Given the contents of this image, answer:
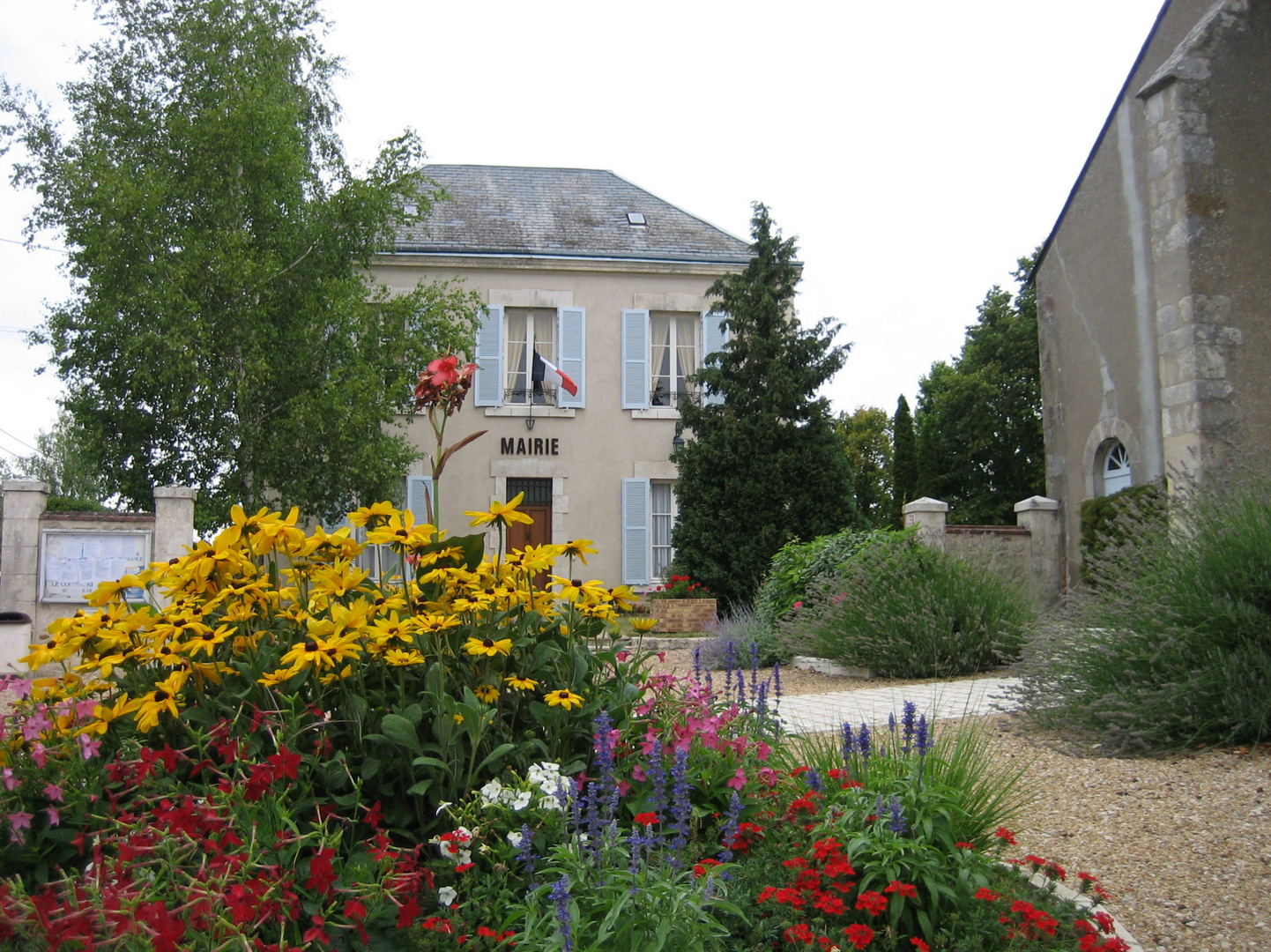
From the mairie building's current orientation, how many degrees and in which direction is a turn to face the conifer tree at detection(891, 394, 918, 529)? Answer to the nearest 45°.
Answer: approximately 135° to its left

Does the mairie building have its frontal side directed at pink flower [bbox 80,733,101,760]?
yes

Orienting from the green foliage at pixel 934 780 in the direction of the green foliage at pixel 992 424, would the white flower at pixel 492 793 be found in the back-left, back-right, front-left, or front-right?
back-left

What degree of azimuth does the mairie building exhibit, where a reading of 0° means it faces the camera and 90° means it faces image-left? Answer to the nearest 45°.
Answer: approximately 0°

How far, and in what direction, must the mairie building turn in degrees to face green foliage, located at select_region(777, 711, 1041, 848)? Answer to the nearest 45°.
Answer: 0° — it already faces it

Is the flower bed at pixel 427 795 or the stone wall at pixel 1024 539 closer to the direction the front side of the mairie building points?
the flower bed

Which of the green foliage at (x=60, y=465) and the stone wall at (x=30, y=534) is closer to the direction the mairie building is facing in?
the stone wall

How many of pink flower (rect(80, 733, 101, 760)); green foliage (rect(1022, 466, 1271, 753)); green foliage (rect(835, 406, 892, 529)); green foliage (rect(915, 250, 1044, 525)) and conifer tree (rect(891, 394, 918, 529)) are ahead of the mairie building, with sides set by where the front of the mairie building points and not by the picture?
2

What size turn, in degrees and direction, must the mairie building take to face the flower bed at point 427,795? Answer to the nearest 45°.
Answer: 0° — it already faces it

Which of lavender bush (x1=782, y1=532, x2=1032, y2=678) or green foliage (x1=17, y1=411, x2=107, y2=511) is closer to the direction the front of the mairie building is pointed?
the lavender bush

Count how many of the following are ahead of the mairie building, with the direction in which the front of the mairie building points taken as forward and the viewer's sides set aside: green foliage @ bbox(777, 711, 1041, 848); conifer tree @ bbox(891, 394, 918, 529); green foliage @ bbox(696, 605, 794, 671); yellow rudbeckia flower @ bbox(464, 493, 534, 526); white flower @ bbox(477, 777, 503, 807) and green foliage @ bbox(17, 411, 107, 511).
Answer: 4
